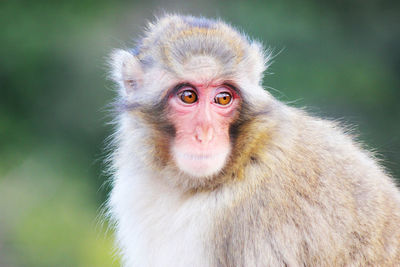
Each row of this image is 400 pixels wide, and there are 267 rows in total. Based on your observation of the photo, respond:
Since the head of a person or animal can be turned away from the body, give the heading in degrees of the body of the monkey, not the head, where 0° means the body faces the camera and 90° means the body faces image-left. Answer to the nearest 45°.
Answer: approximately 45°
